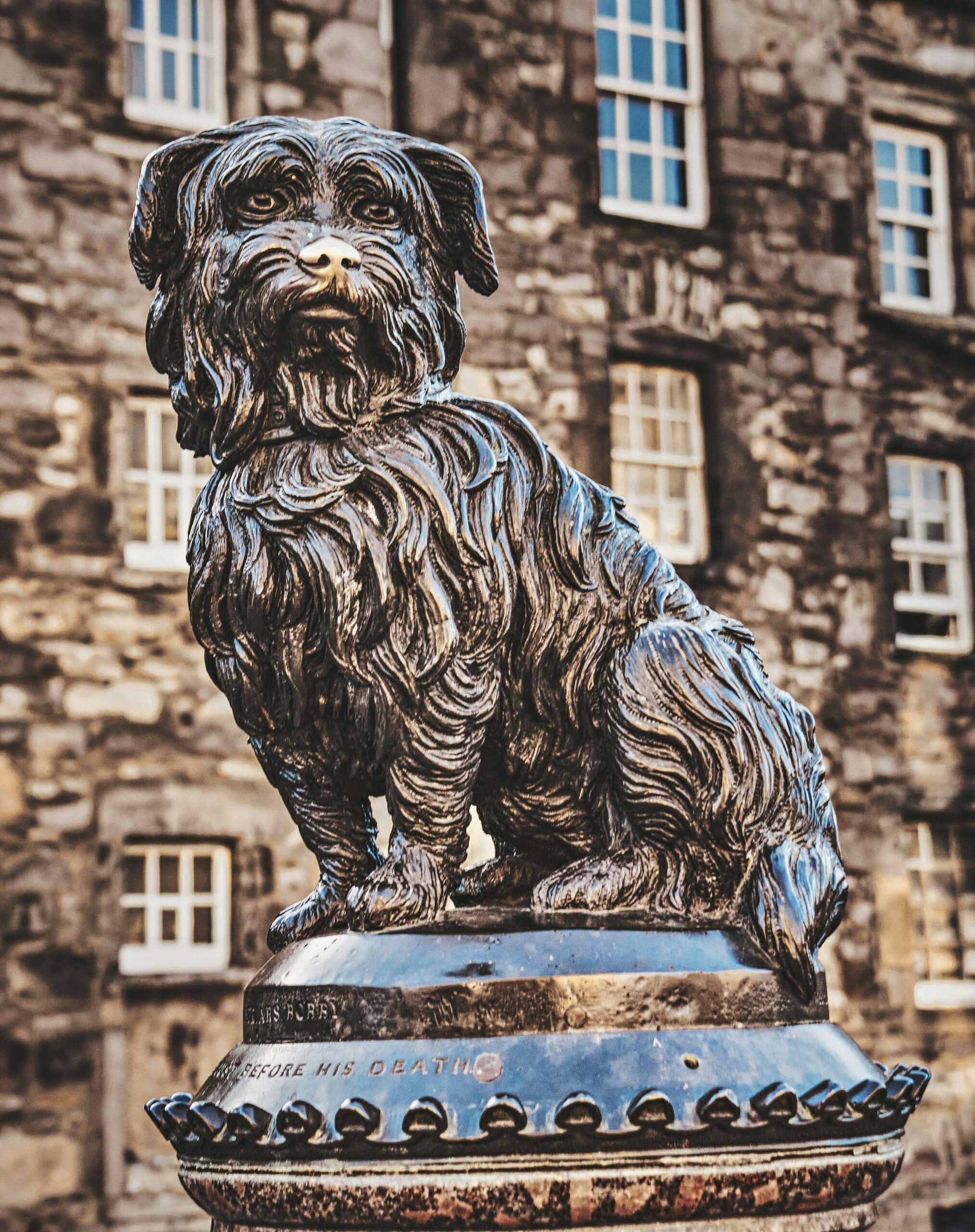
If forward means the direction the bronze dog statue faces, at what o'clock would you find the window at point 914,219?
The window is roughly at 5 o'clock from the bronze dog statue.

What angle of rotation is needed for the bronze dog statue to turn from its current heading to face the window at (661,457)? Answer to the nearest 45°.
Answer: approximately 135° to its right

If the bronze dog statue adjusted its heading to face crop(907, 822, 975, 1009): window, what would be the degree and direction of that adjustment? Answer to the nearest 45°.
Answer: approximately 135° to its right

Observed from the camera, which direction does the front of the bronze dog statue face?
facing the viewer and to the left of the viewer

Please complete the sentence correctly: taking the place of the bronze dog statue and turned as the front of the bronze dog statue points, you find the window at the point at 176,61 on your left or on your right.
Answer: on your right

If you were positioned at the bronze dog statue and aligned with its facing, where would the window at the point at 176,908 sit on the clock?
The window is roughly at 4 o'clock from the bronze dog statue.
